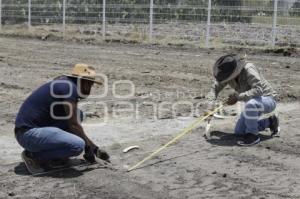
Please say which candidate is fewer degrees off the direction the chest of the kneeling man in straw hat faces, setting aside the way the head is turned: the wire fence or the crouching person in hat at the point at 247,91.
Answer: the crouching person in hat

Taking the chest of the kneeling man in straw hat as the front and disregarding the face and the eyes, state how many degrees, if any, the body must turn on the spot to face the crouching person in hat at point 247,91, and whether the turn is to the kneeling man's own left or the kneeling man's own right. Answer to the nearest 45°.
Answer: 0° — they already face them

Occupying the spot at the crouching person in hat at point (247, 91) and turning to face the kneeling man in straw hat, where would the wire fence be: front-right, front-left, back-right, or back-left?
back-right

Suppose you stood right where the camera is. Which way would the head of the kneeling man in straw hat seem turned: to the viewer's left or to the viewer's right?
to the viewer's right

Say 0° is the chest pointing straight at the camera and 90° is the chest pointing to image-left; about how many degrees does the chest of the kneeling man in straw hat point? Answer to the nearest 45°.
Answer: approximately 270°

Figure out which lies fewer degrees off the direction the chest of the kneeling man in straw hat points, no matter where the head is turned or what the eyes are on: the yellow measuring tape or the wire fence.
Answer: the yellow measuring tape

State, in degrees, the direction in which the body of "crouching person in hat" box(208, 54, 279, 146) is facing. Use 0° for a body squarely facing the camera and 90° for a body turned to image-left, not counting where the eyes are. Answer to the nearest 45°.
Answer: approximately 45°

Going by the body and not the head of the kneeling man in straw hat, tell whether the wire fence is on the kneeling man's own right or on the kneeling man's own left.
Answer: on the kneeling man's own left

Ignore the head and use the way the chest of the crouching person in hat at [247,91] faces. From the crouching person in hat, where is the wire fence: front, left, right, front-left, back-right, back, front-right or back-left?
back-right

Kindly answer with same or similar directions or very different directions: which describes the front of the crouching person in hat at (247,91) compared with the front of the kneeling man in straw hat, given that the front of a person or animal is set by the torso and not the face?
very different directions

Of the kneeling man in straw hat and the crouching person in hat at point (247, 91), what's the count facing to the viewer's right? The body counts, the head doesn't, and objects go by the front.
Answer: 1
